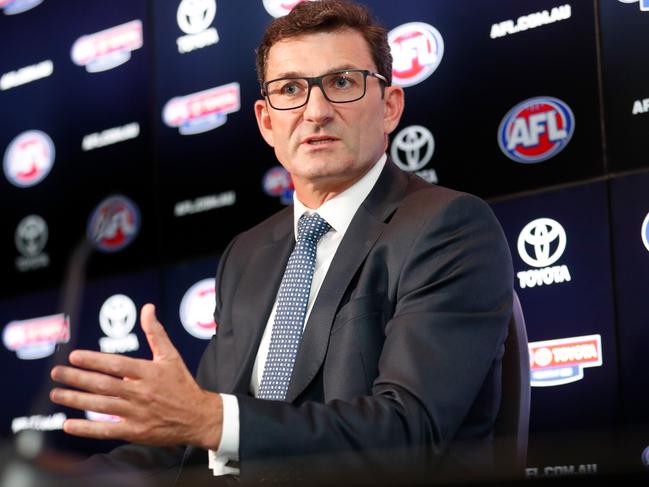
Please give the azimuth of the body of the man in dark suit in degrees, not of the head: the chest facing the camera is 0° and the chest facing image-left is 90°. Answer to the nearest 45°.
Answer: approximately 45°
